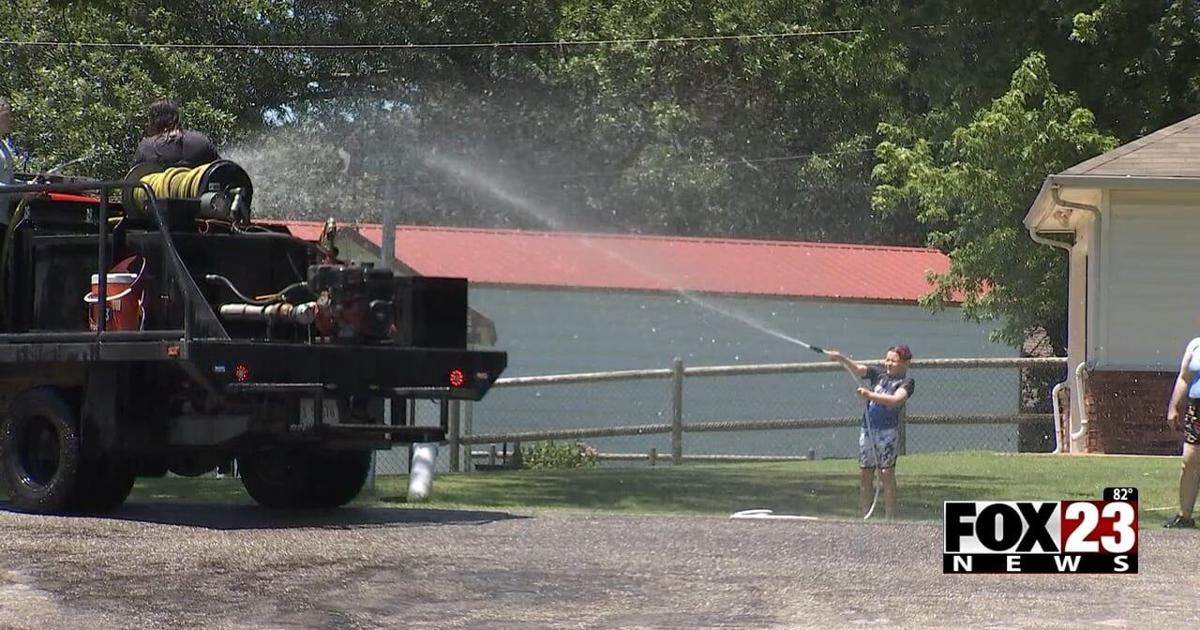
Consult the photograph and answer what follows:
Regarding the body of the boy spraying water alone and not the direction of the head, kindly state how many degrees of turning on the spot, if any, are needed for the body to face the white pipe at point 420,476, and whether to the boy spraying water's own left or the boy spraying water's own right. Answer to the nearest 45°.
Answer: approximately 45° to the boy spraying water's own right

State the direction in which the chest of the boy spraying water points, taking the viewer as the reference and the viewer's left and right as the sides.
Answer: facing the viewer and to the left of the viewer

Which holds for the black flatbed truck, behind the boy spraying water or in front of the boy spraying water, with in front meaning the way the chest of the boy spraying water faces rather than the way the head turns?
in front

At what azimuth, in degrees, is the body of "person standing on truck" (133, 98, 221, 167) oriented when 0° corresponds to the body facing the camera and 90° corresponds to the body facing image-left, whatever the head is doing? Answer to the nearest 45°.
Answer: approximately 180°

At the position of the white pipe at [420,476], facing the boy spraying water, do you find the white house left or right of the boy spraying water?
left

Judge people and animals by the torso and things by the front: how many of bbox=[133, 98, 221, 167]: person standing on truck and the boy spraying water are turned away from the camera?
1

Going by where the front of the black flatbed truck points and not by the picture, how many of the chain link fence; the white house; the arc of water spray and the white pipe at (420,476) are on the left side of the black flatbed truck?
0

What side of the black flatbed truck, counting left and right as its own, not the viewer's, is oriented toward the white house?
right

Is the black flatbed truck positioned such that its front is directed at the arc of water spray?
no

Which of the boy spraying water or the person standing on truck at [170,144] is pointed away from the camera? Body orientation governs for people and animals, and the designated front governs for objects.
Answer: the person standing on truck

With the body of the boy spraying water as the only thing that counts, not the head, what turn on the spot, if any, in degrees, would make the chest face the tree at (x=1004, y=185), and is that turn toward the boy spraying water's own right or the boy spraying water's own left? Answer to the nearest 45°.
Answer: approximately 135° to the boy spraying water's own right

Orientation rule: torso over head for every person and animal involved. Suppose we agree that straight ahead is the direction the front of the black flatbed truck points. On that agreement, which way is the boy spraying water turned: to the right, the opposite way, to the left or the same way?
to the left

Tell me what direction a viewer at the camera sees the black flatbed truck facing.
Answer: facing away from the viewer and to the left of the viewer
